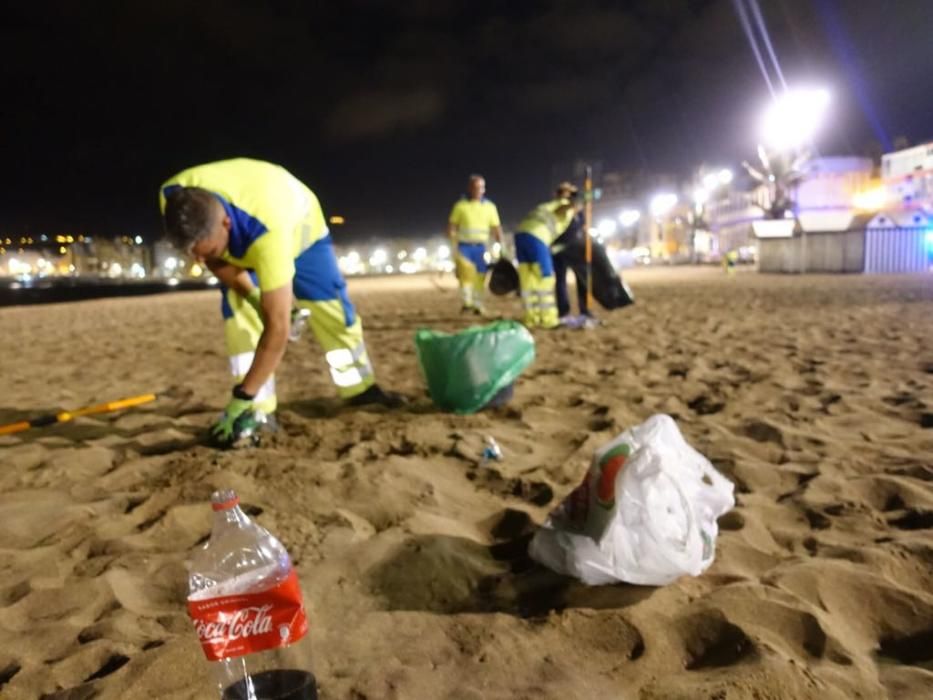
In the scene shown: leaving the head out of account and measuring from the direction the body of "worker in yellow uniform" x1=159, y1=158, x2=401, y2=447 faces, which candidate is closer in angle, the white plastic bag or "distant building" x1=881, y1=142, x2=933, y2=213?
the white plastic bag

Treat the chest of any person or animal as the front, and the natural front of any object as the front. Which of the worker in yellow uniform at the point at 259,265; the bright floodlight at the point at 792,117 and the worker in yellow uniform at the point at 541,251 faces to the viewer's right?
the worker in yellow uniform at the point at 541,251

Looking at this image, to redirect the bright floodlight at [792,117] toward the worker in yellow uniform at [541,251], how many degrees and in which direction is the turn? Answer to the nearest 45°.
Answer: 0° — it already faces them

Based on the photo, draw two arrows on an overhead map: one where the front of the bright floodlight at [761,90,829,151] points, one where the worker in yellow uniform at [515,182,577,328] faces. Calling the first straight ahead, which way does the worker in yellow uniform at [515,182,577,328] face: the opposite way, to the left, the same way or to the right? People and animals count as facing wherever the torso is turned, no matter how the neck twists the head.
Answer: to the left

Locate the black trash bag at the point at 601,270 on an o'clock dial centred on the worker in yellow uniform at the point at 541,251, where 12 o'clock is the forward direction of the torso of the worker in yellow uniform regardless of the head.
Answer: The black trash bag is roughly at 11 o'clock from the worker in yellow uniform.

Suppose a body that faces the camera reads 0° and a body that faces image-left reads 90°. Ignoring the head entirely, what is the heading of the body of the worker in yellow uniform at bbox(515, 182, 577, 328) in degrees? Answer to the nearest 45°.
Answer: approximately 270°

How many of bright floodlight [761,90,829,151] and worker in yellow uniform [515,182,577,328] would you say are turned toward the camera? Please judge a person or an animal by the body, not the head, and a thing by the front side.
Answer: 1

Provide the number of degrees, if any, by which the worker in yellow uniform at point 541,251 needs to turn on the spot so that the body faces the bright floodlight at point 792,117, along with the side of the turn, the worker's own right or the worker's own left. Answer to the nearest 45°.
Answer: approximately 45° to the worker's own left

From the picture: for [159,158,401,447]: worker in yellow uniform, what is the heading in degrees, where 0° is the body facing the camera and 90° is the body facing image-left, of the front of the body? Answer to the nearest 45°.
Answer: approximately 45°

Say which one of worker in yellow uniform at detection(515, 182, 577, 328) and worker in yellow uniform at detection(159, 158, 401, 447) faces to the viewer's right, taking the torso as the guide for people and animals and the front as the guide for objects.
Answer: worker in yellow uniform at detection(515, 182, 577, 328)

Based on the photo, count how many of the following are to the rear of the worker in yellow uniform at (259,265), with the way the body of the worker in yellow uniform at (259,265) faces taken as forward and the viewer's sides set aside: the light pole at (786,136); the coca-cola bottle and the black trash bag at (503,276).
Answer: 2
